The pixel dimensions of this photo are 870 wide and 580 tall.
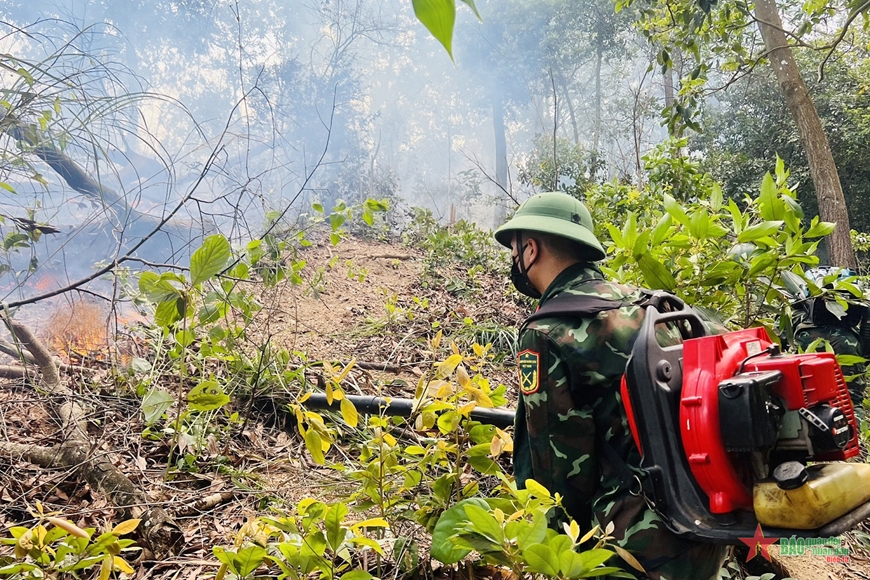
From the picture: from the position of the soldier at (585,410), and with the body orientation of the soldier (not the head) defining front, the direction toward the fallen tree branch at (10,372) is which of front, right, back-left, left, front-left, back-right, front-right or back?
front-left

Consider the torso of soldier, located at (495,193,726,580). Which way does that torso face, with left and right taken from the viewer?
facing away from the viewer and to the left of the viewer

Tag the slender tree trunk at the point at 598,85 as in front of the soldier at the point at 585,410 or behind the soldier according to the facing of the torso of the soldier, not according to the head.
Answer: in front

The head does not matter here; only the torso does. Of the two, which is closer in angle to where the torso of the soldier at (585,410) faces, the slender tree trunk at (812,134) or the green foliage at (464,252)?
the green foliage

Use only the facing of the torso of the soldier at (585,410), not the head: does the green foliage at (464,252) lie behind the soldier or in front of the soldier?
in front

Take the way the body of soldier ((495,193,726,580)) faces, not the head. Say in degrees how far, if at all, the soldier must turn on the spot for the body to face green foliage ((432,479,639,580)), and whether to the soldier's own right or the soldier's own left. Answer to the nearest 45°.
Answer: approximately 135° to the soldier's own left

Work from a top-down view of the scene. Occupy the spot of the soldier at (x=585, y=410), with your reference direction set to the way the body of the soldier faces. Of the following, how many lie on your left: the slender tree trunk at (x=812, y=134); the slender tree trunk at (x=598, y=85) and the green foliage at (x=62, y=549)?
1

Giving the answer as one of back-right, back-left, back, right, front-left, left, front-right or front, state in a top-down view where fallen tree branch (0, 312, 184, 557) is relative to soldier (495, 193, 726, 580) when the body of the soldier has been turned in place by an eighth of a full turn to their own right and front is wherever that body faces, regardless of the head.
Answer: left

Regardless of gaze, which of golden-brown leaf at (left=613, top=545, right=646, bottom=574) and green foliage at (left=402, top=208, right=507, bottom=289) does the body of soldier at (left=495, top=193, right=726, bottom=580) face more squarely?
the green foliage

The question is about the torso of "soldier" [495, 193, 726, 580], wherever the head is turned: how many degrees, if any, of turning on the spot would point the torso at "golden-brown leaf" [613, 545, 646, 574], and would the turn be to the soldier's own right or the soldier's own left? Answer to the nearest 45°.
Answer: approximately 135° to the soldier's own left

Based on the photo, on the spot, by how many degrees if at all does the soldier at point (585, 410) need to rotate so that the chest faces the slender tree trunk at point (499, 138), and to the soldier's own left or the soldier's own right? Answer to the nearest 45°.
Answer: approximately 45° to the soldier's own right

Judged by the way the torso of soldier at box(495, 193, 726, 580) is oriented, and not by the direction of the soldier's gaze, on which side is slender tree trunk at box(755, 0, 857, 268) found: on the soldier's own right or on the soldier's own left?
on the soldier's own right

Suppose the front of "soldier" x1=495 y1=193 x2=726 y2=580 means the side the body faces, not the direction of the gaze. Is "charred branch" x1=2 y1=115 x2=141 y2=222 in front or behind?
in front

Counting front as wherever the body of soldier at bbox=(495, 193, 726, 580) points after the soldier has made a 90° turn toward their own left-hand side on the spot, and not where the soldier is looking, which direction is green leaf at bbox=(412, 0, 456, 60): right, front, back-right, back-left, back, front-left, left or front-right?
front-left
